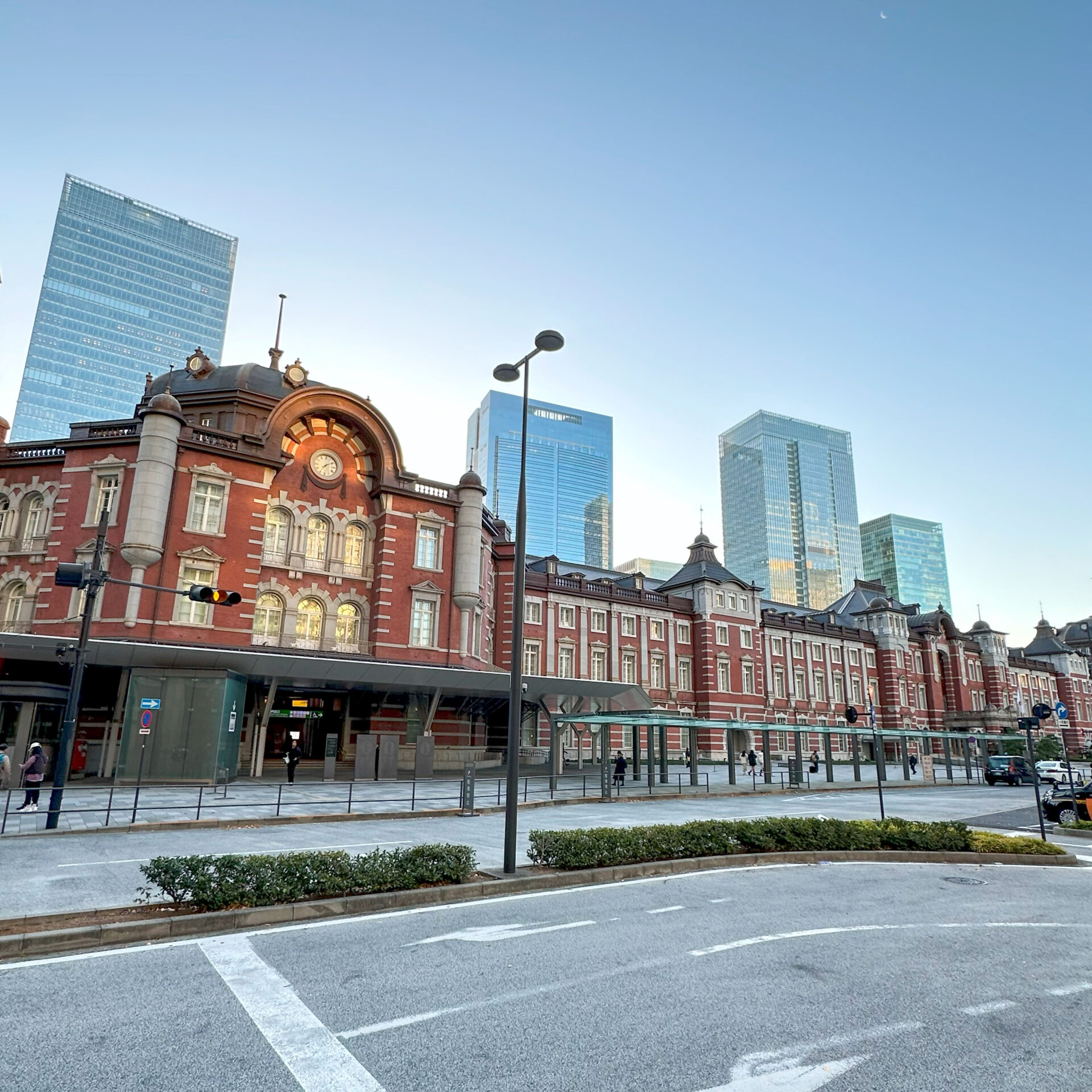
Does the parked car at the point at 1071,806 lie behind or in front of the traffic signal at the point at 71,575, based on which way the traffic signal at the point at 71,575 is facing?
behind

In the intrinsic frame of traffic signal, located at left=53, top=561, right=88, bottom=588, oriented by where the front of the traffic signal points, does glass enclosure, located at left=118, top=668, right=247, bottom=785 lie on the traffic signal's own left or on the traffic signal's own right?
on the traffic signal's own right

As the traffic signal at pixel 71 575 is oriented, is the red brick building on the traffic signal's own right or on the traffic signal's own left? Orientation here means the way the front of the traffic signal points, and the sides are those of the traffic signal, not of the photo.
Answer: on the traffic signal's own right

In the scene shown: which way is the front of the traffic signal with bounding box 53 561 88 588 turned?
to the viewer's left

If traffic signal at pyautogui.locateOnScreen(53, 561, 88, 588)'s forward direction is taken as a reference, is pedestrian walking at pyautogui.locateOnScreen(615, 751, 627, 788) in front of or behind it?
behind

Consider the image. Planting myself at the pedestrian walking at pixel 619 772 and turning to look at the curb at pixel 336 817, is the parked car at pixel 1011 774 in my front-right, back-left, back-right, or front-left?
back-left
